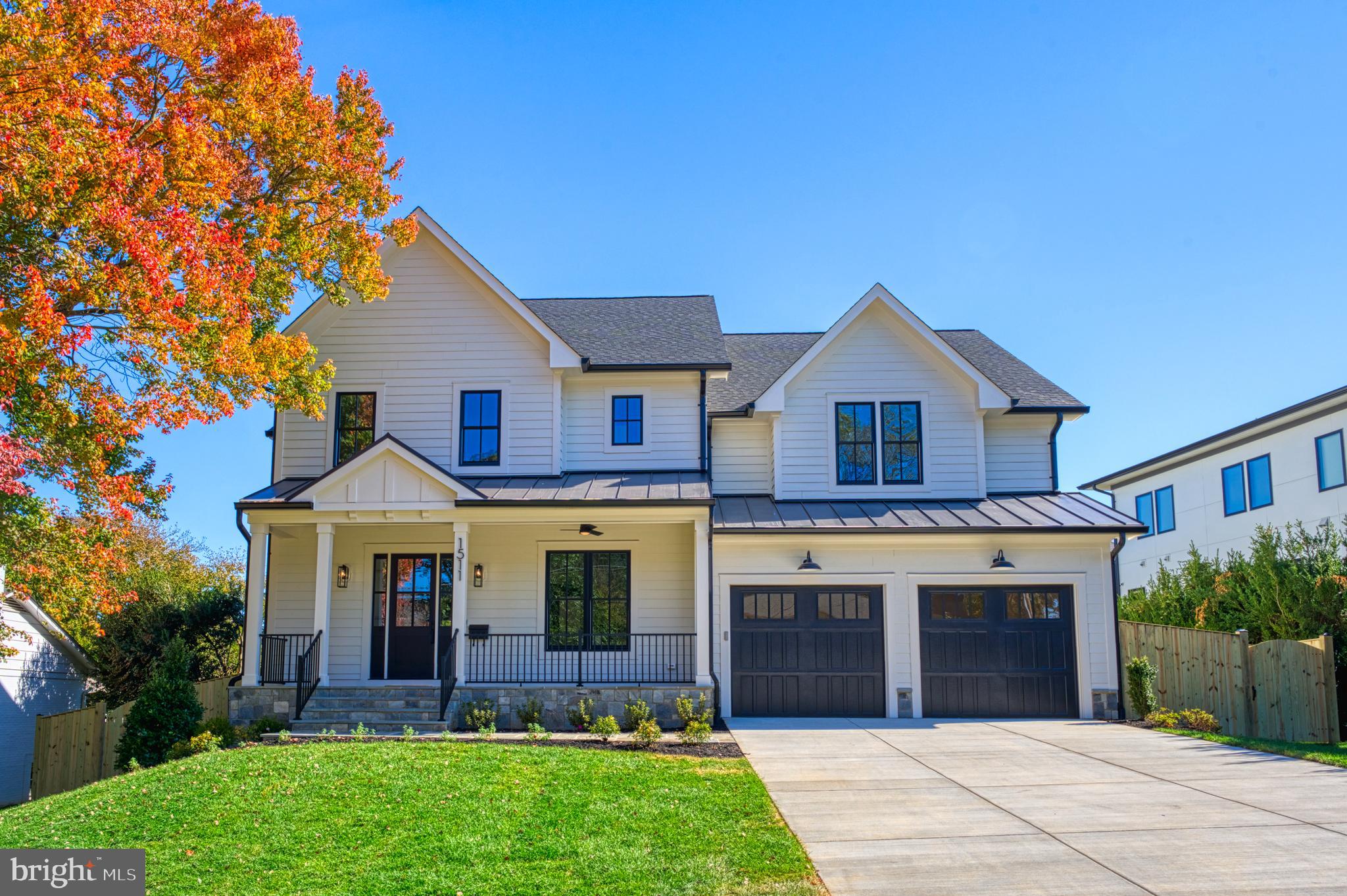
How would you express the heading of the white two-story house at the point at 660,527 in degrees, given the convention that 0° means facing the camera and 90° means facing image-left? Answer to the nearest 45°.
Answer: approximately 0°

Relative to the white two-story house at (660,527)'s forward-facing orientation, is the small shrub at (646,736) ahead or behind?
ahead

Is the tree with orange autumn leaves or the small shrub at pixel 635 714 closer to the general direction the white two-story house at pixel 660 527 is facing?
the small shrub

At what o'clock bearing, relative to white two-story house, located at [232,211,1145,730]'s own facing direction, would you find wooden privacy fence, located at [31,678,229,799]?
The wooden privacy fence is roughly at 3 o'clock from the white two-story house.

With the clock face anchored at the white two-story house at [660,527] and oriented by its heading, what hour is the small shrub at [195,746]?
The small shrub is roughly at 2 o'clock from the white two-story house.

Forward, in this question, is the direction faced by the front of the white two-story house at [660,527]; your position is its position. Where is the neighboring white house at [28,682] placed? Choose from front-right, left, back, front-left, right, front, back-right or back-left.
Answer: right

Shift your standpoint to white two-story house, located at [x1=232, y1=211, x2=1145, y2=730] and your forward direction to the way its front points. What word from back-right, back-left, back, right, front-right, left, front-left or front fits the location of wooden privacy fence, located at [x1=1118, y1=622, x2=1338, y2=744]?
left

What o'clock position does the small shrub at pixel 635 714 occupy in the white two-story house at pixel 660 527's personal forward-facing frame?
The small shrub is roughly at 12 o'clock from the white two-story house.

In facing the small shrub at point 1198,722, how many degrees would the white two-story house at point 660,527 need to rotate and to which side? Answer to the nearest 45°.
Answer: approximately 90° to its left

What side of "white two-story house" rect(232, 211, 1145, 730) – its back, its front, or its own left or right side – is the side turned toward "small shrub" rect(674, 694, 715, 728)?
front
